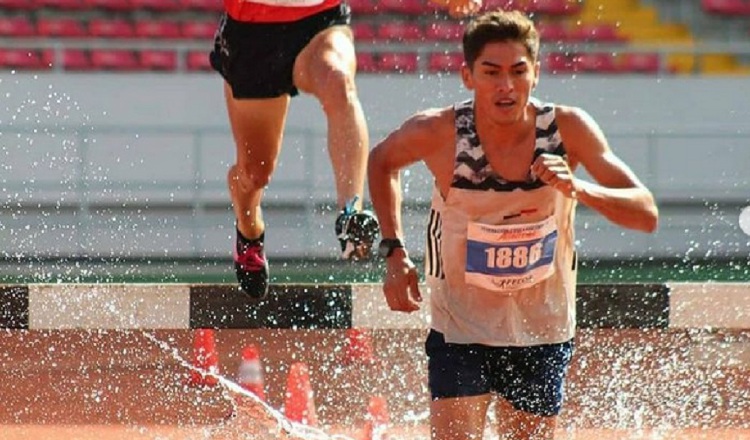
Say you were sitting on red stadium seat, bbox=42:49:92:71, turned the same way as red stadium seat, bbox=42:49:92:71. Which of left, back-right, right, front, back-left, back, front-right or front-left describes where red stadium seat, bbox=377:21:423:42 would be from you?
left

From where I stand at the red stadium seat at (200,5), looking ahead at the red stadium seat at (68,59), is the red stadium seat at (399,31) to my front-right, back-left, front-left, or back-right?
back-left

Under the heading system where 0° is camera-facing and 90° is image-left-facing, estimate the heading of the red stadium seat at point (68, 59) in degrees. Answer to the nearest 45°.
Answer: approximately 0°

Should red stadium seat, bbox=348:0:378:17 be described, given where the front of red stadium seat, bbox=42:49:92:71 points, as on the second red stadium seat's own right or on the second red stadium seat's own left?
on the second red stadium seat's own left

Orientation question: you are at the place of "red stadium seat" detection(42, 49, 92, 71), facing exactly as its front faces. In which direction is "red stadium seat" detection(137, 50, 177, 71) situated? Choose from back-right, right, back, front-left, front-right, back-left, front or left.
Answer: left

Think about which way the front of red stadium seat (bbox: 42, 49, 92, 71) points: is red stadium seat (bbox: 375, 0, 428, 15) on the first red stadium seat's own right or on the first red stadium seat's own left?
on the first red stadium seat's own left

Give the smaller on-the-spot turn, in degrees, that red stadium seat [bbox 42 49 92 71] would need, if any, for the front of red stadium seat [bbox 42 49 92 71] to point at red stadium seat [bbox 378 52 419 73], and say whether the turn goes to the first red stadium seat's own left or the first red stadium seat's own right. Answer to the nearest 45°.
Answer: approximately 90° to the first red stadium seat's own left

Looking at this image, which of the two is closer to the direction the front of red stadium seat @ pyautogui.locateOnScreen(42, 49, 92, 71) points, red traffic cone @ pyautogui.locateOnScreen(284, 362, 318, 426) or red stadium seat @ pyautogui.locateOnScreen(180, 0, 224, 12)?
the red traffic cone

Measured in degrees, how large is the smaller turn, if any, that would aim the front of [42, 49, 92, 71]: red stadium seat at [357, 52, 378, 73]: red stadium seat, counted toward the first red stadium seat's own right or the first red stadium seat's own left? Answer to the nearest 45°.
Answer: approximately 90° to the first red stadium seat's own left

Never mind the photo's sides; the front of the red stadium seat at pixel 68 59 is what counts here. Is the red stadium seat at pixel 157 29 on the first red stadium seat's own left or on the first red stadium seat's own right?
on the first red stadium seat's own left

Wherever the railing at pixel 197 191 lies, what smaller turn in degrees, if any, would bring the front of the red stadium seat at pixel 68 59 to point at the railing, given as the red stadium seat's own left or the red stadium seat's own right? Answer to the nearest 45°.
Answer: approximately 45° to the red stadium seat's own left

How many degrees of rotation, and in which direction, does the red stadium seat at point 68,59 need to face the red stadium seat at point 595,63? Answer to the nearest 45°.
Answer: approximately 90° to its left

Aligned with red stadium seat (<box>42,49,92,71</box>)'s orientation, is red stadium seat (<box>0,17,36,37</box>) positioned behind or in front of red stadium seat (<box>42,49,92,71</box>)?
behind
